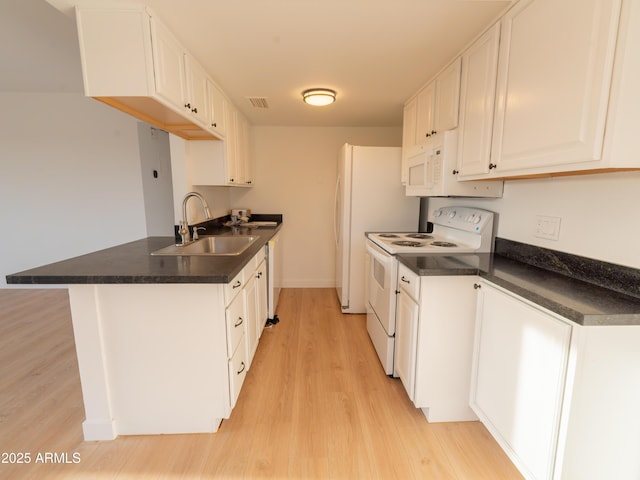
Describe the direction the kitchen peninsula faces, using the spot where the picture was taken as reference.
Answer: facing to the right of the viewer

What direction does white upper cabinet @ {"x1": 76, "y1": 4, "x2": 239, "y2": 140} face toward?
to the viewer's right

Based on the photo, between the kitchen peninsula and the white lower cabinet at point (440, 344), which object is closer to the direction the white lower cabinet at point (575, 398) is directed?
the kitchen peninsula

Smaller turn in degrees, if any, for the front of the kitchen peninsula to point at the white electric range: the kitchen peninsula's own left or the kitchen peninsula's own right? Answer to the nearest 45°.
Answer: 0° — it already faces it

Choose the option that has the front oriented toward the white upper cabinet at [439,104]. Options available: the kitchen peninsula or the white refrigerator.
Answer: the kitchen peninsula

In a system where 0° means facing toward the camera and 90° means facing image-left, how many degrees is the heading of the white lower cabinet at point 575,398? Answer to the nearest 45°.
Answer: approximately 45°

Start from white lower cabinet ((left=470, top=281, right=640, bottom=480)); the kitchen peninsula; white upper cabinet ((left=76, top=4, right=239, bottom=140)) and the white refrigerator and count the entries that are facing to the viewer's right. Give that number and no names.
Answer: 2

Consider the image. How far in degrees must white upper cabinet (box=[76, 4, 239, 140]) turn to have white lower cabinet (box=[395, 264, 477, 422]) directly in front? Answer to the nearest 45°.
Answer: approximately 45° to its right

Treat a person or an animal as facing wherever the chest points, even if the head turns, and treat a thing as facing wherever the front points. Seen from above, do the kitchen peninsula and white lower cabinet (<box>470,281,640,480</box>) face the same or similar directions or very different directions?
very different directions
